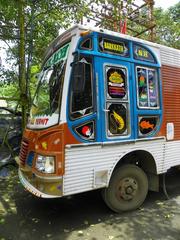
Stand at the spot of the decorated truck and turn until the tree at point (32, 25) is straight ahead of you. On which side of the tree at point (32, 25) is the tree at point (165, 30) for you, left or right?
right

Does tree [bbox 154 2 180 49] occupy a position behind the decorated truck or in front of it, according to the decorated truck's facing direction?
behind

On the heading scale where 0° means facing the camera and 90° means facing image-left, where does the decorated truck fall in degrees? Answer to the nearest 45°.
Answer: approximately 45°

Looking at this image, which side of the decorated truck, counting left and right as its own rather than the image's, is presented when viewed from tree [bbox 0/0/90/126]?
right
